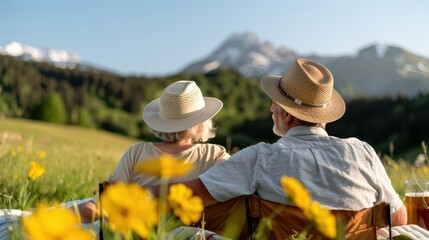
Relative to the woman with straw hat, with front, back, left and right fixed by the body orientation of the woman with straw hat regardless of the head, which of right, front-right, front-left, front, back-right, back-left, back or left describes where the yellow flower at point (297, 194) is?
back

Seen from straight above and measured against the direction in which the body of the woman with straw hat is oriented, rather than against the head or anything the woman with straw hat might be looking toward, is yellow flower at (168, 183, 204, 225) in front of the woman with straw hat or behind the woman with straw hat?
behind

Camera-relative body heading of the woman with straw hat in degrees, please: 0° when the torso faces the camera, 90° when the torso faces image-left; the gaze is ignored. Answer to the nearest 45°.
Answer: approximately 180°

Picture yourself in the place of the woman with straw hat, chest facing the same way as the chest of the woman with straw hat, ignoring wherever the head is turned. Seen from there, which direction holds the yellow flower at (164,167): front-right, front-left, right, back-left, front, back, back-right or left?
back

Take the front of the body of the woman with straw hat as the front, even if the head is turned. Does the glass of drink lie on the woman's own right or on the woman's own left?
on the woman's own right

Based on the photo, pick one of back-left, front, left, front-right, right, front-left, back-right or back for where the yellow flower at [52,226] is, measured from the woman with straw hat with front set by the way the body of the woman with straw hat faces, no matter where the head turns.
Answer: back

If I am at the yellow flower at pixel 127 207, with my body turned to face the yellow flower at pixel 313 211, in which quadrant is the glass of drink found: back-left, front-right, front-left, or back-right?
front-left

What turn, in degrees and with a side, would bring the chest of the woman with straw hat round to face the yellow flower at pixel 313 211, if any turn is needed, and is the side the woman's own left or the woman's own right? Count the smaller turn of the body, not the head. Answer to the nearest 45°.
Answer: approximately 180°

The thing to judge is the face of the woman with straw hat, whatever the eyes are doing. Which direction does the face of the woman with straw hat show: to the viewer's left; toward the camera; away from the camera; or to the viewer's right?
away from the camera
